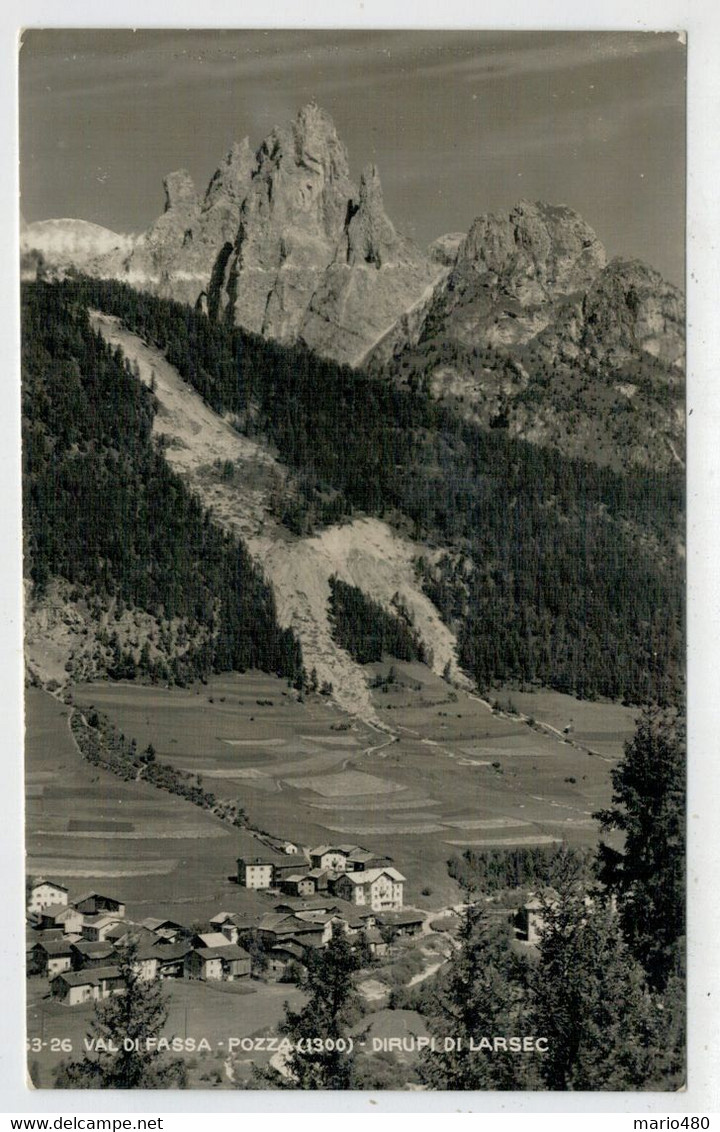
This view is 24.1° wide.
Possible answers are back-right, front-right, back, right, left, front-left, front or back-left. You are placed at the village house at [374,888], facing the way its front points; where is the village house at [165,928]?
right

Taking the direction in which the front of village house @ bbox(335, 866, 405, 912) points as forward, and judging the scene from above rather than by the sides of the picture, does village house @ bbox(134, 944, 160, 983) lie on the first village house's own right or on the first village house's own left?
on the first village house's own right

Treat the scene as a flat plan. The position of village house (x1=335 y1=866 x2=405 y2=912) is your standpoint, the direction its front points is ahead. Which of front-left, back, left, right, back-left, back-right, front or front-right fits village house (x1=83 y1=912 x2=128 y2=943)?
right

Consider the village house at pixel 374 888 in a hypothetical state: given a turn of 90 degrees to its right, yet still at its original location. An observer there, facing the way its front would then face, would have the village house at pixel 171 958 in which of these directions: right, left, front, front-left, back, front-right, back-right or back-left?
front
